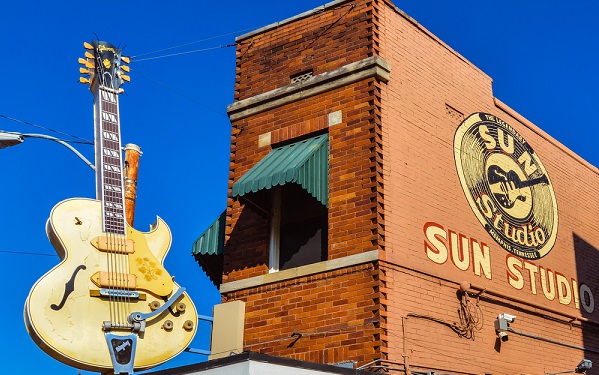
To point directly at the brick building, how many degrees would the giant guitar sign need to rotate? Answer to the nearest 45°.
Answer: approximately 90° to its left

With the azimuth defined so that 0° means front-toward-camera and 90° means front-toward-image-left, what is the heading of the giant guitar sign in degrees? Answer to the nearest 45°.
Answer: approximately 0°
